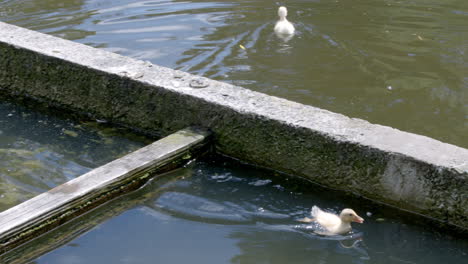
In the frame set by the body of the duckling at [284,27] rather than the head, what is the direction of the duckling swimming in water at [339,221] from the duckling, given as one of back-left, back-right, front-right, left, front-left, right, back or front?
back

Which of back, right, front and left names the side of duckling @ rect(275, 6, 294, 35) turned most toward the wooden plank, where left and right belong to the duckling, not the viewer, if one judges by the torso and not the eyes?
back

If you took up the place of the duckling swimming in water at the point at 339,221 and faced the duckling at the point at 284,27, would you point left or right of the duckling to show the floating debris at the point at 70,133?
left

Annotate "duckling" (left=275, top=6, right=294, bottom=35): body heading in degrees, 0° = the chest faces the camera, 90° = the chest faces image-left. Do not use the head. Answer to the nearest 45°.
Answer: approximately 180°

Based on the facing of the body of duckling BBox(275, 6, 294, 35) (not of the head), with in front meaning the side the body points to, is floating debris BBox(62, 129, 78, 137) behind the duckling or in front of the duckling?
behind

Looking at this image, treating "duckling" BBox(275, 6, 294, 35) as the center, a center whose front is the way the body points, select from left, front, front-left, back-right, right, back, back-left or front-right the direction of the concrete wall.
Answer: back
